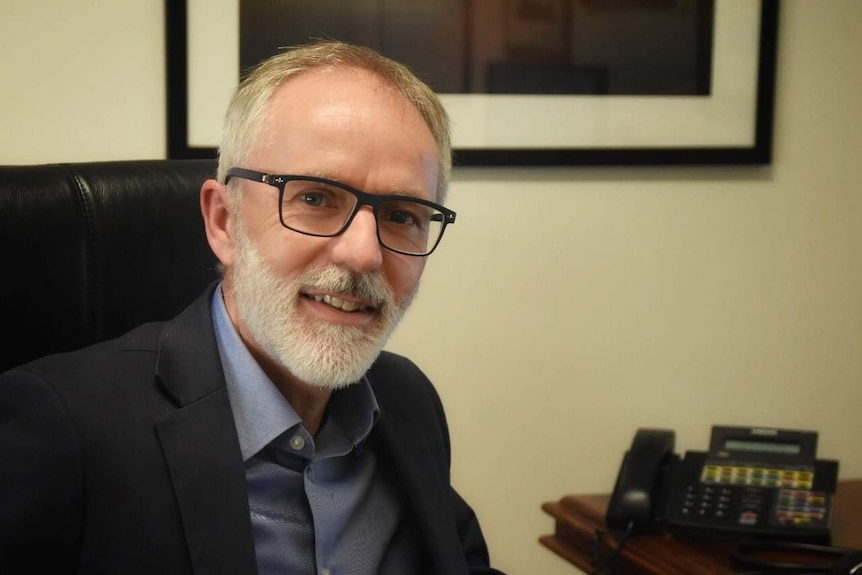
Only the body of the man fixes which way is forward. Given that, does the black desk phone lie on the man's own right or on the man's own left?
on the man's own left

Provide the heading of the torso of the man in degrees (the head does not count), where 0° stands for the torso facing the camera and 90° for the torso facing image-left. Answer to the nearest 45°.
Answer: approximately 315°

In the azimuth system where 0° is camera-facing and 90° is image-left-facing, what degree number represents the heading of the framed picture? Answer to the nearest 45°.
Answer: approximately 0°

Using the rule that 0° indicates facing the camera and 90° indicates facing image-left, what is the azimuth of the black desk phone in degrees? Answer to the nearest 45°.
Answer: approximately 0°

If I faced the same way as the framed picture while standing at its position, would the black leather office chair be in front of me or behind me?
in front

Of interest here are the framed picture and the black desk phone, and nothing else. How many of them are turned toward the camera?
2

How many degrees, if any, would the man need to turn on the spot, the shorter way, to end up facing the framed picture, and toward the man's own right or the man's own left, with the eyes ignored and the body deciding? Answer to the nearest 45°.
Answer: approximately 90° to the man's own left
